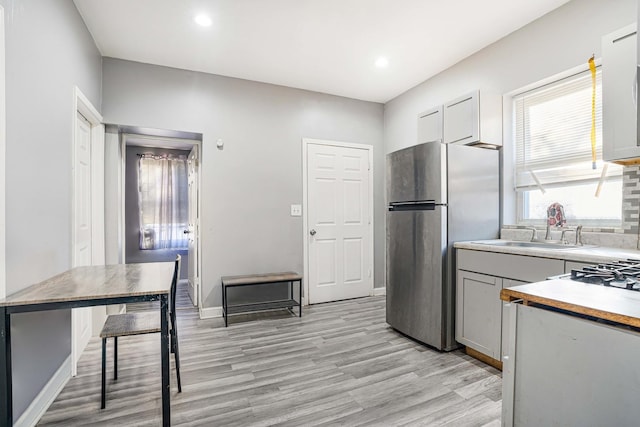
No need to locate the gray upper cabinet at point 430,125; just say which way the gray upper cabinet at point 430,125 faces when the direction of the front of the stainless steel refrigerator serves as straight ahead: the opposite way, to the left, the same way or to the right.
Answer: the same way

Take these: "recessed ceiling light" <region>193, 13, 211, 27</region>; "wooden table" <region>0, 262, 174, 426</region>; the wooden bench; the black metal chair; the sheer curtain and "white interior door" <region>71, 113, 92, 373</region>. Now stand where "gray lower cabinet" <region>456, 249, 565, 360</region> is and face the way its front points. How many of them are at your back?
0

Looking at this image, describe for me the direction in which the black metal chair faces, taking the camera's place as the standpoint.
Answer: facing to the left of the viewer

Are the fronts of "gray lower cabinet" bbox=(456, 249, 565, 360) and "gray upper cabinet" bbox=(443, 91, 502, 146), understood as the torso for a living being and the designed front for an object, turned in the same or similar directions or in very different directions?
same or similar directions

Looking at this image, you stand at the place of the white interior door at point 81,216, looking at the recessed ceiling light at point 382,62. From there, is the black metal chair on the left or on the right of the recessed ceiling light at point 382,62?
right

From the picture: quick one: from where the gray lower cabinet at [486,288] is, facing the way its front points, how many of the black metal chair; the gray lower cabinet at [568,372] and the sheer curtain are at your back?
0

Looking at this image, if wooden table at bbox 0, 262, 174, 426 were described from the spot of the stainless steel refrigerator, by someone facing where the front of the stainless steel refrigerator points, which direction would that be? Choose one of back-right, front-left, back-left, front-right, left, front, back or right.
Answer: front

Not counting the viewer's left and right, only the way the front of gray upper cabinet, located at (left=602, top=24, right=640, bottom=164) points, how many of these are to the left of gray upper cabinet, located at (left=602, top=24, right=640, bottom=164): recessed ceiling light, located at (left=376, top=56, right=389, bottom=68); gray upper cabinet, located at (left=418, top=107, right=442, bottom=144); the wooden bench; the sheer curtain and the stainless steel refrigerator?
0

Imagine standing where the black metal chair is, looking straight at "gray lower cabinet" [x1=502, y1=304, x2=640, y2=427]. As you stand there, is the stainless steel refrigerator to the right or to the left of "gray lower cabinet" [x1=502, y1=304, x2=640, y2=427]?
left

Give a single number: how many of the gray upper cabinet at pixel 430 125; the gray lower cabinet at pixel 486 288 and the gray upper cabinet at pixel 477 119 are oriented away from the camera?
0

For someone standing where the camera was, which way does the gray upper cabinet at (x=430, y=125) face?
facing the viewer and to the left of the viewer

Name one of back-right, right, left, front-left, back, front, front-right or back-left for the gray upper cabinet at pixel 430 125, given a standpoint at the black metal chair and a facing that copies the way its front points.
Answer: back

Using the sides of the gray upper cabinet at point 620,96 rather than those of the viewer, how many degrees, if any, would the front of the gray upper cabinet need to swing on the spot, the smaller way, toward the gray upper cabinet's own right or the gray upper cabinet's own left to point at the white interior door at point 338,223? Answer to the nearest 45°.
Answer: approximately 45° to the gray upper cabinet's own right

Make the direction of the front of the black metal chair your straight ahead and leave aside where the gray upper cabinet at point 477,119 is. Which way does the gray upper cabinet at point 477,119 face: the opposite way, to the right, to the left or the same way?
the same way

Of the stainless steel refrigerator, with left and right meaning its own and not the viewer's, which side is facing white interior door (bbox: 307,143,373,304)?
right

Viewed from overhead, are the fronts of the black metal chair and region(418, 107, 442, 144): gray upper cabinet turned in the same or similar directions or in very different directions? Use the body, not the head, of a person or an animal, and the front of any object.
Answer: same or similar directions

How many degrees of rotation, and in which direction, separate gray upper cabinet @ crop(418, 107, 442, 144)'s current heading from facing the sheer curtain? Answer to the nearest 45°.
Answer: approximately 45° to its right
